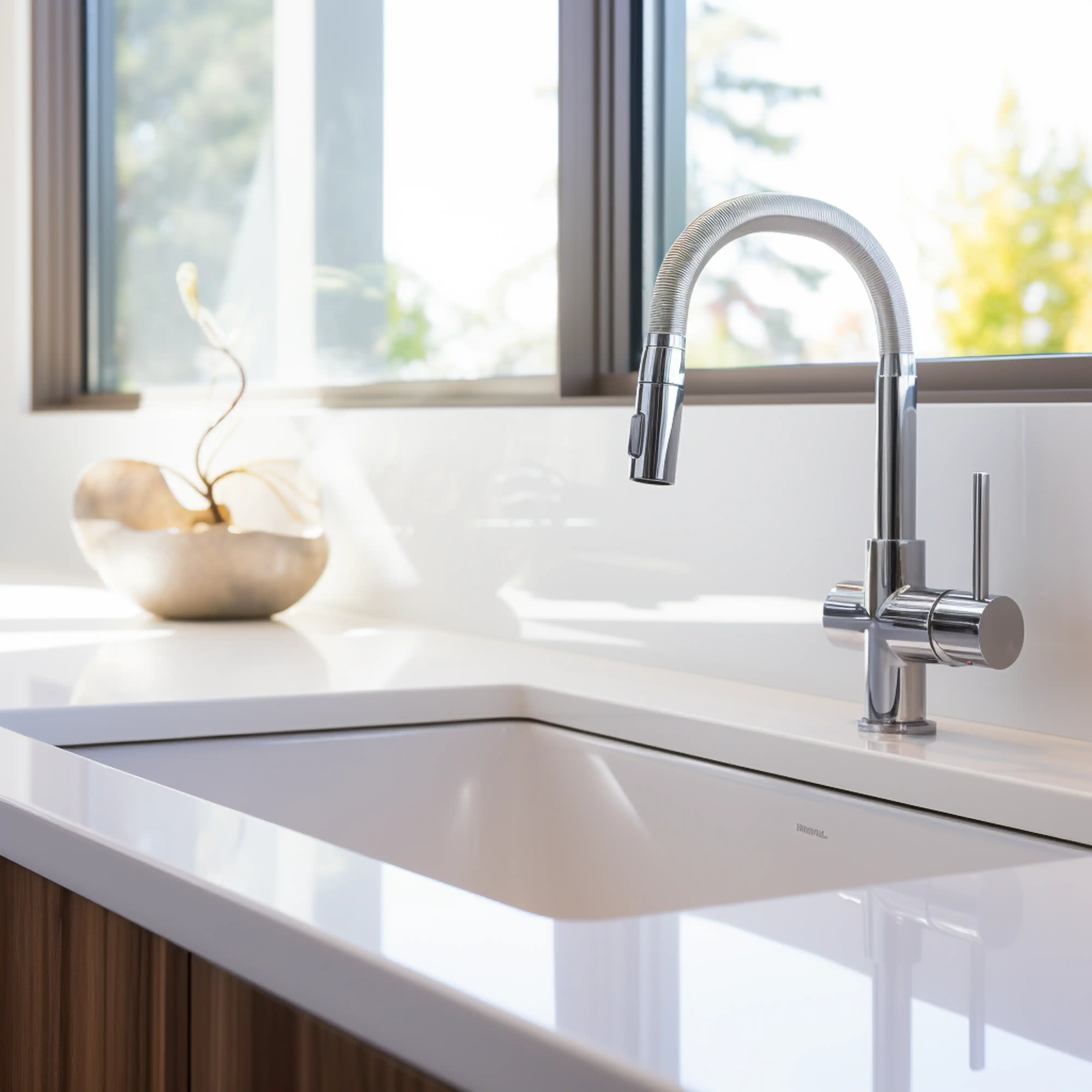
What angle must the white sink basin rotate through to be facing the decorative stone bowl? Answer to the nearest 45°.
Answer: approximately 90° to its right

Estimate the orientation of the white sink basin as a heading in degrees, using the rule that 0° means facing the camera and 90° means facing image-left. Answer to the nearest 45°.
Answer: approximately 45°

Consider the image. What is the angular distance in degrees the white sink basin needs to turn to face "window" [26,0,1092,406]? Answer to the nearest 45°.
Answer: approximately 135° to its right
